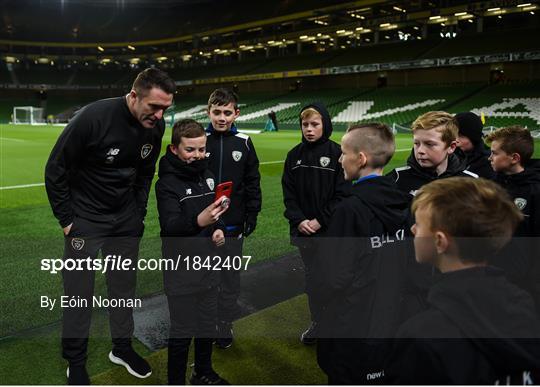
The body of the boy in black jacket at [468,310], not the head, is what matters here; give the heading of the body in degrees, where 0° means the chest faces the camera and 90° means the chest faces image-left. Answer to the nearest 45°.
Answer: approximately 135°

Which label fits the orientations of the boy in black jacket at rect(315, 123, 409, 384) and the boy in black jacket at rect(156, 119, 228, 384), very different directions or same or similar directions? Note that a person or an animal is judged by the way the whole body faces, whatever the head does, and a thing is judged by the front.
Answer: very different directions

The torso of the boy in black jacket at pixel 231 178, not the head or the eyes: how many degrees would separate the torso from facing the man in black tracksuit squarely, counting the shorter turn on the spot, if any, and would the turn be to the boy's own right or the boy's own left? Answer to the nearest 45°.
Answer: approximately 45° to the boy's own right

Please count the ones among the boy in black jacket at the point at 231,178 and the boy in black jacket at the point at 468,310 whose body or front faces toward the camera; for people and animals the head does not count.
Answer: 1

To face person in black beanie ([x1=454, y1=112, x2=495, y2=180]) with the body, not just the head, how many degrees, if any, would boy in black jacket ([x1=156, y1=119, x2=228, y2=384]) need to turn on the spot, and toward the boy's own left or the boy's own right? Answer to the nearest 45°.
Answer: approximately 90° to the boy's own left

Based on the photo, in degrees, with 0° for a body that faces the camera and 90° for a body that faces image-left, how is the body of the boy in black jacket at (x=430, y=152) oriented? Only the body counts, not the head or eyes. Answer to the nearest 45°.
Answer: approximately 45°

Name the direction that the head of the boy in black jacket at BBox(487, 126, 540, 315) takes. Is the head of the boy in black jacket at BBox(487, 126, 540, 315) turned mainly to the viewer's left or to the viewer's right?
to the viewer's left

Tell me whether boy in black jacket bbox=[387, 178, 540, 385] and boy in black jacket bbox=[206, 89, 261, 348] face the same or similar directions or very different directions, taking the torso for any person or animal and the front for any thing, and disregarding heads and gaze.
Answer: very different directions

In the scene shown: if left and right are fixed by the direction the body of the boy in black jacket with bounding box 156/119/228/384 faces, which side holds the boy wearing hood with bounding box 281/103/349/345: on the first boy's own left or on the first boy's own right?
on the first boy's own left
